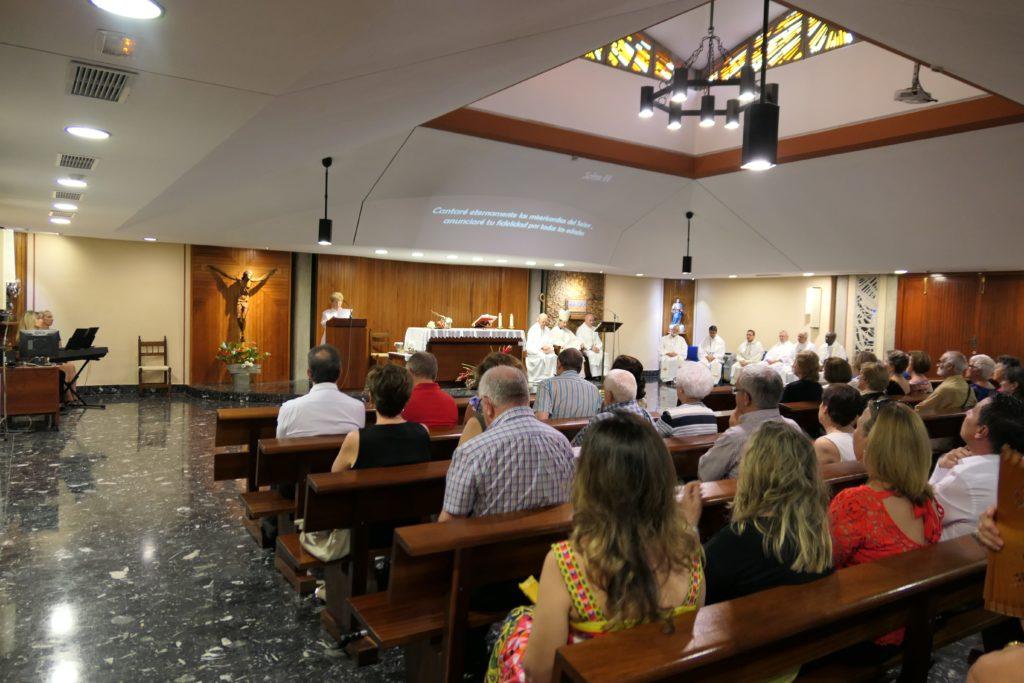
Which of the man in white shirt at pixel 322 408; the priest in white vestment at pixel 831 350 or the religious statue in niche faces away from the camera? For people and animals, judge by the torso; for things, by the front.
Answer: the man in white shirt

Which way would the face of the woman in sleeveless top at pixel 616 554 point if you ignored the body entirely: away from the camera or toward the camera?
away from the camera

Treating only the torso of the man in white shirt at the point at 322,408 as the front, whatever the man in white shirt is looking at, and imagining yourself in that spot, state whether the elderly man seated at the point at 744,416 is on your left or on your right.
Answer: on your right

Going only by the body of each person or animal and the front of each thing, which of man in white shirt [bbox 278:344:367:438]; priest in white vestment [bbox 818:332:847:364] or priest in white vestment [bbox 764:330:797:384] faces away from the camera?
the man in white shirt

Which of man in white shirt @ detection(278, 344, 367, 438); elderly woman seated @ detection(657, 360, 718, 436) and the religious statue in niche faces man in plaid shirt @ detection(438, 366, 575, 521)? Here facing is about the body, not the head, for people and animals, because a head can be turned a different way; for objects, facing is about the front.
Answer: the religious statue in niche

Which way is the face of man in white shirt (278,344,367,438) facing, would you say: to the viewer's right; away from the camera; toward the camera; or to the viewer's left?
away from the camera

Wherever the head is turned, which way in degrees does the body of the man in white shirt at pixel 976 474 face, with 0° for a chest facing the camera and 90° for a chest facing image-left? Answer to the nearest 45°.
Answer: approximately 135°

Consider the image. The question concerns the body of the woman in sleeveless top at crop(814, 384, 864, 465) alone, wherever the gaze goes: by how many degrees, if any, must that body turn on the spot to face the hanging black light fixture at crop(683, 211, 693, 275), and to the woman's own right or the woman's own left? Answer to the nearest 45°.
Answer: approximately 45° to the woman's own right

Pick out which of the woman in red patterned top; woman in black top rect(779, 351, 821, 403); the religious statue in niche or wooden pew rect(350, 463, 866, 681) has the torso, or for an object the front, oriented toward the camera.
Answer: the religious statue in niche

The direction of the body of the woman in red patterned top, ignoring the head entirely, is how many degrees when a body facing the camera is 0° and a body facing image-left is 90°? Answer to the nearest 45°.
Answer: approximately 135°

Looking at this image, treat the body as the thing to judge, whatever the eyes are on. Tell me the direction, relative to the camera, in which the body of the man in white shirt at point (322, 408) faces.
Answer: away from the camera

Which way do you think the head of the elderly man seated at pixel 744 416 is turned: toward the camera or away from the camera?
away from the camera

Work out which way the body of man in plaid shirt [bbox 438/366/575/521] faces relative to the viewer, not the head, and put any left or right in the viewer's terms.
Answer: facing away from the viewer and to the left of the viewer

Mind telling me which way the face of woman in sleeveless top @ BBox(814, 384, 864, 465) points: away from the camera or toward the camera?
away from the camera

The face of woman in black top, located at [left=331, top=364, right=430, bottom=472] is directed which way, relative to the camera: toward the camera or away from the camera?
away from the camera
